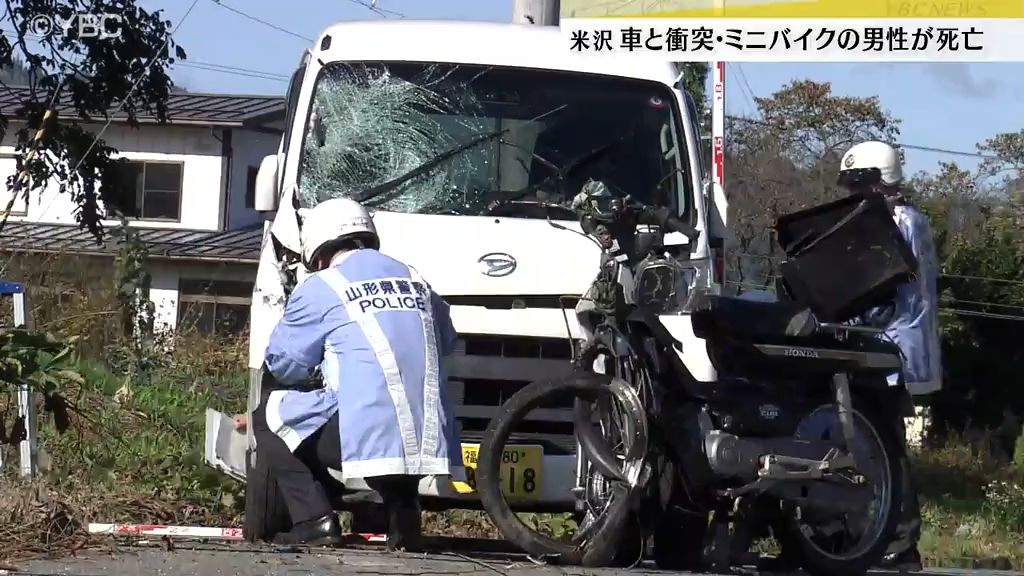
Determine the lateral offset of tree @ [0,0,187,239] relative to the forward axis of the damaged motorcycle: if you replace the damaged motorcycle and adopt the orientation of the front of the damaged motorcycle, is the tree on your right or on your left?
on your right

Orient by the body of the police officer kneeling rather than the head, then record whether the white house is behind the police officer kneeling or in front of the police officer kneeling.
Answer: in front

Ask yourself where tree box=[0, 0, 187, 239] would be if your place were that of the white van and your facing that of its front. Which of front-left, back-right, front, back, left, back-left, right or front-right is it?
back-right

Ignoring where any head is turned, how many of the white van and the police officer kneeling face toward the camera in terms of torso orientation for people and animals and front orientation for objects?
1

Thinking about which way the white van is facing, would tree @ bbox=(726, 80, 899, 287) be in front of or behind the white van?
behind

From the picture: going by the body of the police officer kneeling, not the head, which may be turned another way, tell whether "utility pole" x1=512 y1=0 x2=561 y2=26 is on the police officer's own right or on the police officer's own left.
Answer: on the police officer's own right

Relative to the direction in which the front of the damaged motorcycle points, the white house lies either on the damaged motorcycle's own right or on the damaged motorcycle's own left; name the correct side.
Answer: on the damaged motorcycle's own right

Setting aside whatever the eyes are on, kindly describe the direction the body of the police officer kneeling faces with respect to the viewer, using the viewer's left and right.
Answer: facing away from the viewer and to the left of the viewer

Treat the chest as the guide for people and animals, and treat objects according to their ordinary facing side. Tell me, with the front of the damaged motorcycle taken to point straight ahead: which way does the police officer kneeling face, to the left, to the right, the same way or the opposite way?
to the right

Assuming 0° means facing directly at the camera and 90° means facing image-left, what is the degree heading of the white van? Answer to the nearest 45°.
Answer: approximately 0°

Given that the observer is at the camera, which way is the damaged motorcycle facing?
facing the viewer and to the left of the viewer
